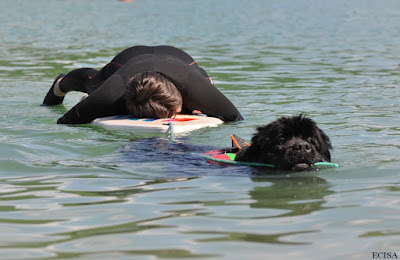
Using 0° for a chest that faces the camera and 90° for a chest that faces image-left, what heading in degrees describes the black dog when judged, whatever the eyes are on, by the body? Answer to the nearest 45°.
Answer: approximately 315°

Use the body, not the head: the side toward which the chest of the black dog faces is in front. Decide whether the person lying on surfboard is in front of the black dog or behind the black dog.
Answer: behind

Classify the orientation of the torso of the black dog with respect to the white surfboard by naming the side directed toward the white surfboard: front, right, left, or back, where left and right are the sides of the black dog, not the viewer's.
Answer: back
